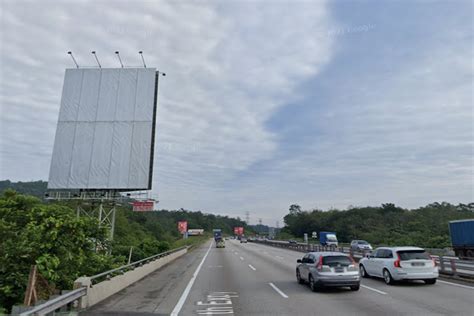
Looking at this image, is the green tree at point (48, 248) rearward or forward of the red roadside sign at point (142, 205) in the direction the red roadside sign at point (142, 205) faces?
forward

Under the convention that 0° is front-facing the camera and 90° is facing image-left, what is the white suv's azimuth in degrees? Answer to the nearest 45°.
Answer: approximately 135°

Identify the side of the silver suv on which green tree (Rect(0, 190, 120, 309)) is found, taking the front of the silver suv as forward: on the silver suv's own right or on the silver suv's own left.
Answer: on the silver suv's own left

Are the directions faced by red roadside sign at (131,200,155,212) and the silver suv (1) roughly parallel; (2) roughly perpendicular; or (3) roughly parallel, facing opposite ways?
roughly parallel, facing opposite ways

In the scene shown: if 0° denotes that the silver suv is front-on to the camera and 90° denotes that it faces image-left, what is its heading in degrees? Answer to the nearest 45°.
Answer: approximately 135°

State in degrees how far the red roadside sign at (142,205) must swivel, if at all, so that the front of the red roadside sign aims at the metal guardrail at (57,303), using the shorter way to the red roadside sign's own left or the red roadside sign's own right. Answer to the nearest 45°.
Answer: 0° — it already faces it

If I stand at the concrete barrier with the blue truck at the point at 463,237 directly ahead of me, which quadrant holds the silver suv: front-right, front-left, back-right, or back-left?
front-right

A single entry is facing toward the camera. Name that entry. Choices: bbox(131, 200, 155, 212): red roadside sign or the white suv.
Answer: the red roadside sign

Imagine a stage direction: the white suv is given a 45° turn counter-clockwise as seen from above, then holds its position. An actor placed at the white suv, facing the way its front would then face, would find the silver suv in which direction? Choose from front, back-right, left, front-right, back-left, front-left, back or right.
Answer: front-left

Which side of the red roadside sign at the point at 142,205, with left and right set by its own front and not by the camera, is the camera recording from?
front

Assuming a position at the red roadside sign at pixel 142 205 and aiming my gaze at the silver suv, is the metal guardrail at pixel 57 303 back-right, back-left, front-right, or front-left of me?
front-right

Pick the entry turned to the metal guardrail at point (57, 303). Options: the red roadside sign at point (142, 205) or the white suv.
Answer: the red roadside sign

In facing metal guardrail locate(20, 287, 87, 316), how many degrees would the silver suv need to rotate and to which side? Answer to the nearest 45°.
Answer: approximately 90° to its left

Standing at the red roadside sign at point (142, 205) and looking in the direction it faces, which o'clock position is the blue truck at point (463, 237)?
The blue truck is roughly at 10 o'clock from the red roadside sign.

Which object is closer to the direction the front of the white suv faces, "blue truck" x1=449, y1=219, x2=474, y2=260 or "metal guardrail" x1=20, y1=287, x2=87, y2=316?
the blue truck

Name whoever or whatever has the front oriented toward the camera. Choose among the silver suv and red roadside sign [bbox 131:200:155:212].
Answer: the red roadside sign

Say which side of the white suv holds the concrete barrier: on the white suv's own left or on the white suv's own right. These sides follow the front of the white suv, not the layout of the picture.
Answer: on the white suv's own left

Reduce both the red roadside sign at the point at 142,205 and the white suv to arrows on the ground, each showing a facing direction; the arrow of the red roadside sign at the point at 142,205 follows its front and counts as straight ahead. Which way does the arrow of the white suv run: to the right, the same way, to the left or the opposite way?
the opposite way

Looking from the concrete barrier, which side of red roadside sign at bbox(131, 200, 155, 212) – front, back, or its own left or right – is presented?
front
